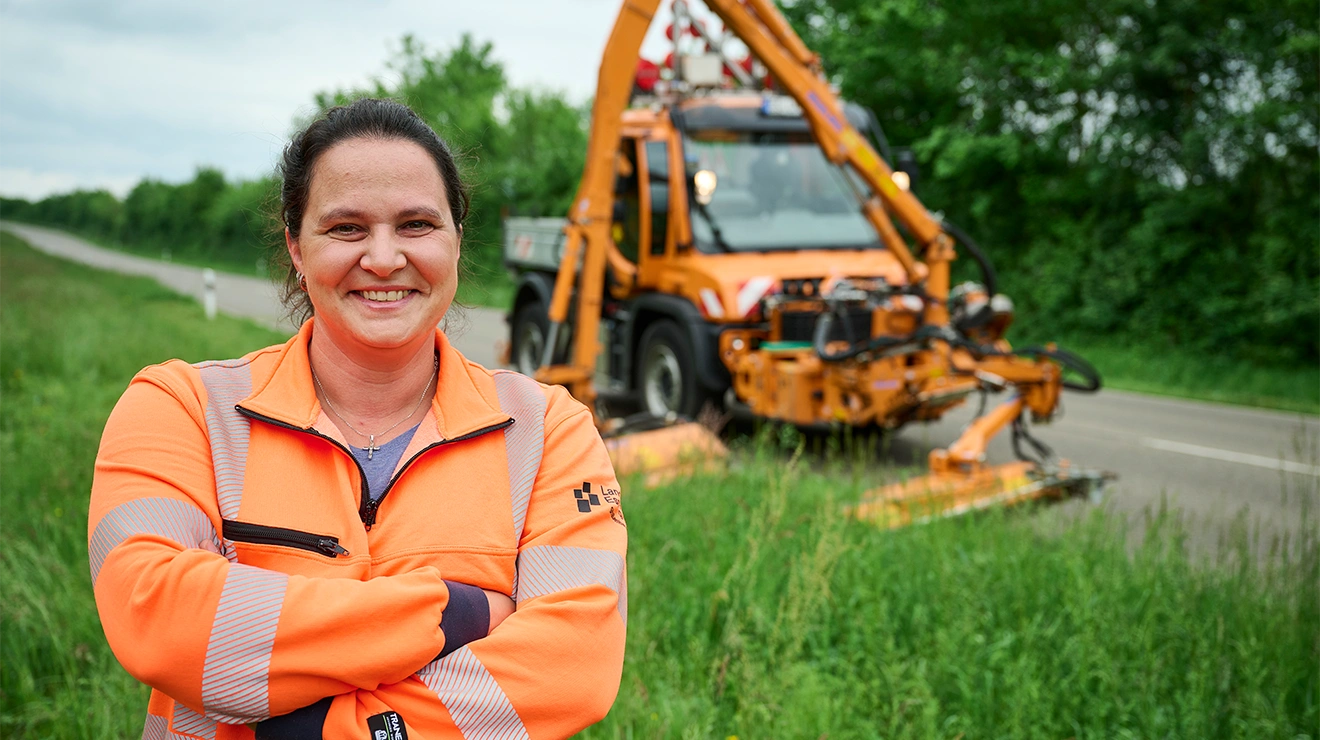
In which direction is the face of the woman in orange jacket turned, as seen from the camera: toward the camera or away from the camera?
toward the camera

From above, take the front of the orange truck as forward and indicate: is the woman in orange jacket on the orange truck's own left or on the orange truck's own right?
on the orange truck's own right

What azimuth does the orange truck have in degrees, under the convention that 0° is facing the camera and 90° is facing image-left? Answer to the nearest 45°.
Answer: approximately 315°

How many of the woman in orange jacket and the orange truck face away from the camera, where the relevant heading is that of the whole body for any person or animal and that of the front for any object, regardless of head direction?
0

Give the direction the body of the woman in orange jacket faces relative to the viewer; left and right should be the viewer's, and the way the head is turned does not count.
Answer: facing the viewer

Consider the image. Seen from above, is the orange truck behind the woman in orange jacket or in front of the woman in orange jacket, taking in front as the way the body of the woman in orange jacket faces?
behind

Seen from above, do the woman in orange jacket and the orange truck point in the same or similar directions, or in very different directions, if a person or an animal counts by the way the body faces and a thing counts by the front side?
same or similar directions
